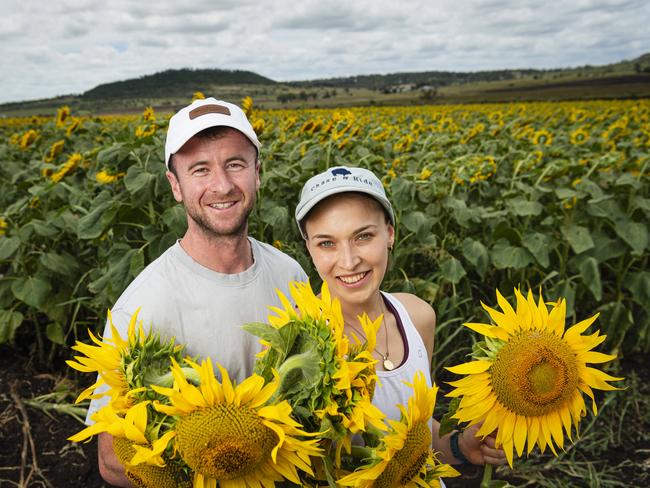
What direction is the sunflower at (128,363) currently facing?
to the viewer's left

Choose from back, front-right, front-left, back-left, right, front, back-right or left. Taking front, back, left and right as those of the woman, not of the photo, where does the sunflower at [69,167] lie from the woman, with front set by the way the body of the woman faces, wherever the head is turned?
back-right

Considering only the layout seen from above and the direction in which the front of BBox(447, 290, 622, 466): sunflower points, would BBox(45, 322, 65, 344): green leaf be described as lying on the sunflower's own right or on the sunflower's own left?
on the sunflower's own right

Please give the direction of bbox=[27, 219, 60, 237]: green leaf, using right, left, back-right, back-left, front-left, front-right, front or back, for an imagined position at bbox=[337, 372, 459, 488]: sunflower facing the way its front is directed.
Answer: back

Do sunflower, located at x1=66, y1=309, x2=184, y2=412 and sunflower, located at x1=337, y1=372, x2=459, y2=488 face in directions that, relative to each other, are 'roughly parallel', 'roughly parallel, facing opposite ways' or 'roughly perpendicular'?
roughly parallel, facing opposite ways

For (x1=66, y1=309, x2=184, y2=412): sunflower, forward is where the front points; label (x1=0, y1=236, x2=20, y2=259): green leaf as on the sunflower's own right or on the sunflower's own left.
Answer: on the sunflower's own right

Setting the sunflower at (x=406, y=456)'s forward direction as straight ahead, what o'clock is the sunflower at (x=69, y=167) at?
the sunflower at (x=69, y=167) is roughly at 6 o'clock from the sunflower at (x=406, y=456).

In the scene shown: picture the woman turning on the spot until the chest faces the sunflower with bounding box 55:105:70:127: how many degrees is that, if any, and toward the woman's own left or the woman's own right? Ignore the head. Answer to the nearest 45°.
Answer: approximately 135° to the woman's own right

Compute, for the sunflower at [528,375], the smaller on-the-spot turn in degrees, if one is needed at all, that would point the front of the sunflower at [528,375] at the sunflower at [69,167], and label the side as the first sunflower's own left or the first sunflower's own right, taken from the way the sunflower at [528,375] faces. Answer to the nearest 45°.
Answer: approximately 135° to the first sunflower's own right

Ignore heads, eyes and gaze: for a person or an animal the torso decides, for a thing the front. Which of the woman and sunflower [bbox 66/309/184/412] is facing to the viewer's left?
the sunflower

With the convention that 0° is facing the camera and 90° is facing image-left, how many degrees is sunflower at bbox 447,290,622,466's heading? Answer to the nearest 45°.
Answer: approximately 0°
